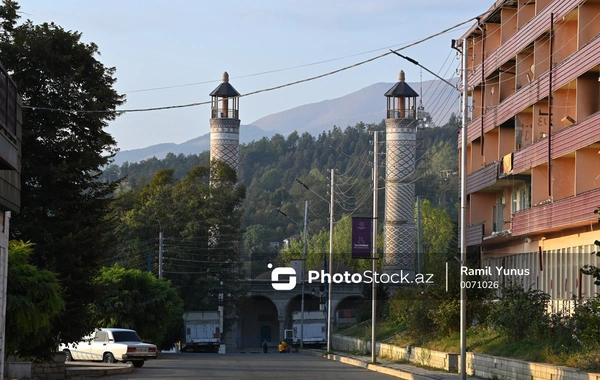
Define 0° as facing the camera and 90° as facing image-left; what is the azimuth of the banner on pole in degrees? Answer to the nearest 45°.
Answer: approximately 0°

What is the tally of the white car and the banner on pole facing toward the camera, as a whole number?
1

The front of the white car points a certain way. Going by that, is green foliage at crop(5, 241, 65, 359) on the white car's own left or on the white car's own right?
on the white car's own left

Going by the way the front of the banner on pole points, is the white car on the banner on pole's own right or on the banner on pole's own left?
on the banner on pole's own right

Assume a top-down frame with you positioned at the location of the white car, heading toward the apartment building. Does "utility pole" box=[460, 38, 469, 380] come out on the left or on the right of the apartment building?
right
